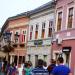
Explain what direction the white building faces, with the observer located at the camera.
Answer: facing the viewer and to the left of the viewer

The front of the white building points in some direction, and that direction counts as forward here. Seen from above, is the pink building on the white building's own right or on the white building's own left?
on the white building's own left

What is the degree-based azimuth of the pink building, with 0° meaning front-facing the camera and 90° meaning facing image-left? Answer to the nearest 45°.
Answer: approximately 45°

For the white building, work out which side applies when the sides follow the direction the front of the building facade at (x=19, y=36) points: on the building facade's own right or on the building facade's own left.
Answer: on the building facade's own left

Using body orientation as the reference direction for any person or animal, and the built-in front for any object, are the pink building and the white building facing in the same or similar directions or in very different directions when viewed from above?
same or similar directions
